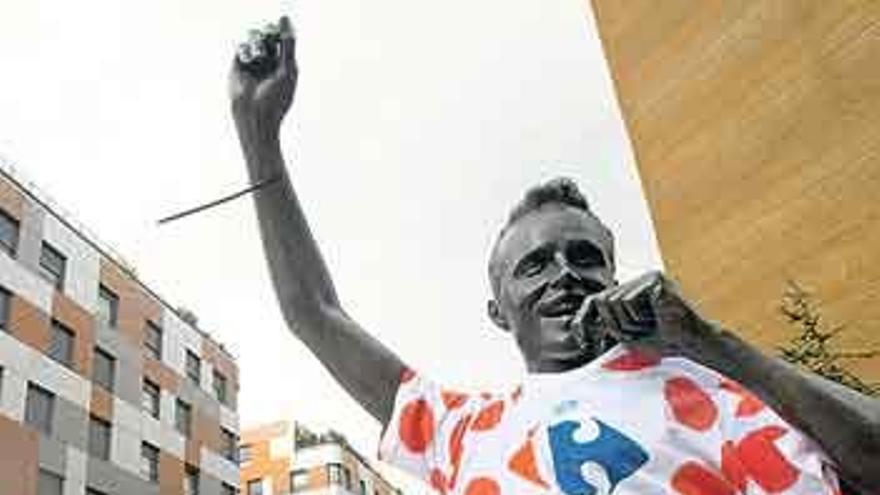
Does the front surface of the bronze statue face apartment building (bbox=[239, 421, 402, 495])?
no

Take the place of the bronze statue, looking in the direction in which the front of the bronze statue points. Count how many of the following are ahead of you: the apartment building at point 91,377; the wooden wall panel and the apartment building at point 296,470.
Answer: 0

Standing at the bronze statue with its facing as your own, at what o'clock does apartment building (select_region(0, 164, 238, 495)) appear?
The apartment building is roughly at 5 o'clock from the bronze statue.

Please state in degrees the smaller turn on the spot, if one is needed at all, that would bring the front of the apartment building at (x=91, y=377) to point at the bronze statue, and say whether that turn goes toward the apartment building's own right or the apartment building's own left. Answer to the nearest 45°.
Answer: approximately 45° to the apartment building's own right

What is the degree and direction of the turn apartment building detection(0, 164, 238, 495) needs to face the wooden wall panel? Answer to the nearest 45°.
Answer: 0° — it already faces it

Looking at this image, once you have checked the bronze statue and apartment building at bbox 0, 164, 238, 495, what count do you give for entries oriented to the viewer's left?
0

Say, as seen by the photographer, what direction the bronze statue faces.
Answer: facing the viewer

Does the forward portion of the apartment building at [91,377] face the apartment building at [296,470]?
no

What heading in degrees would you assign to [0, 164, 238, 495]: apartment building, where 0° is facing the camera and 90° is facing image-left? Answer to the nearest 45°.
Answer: approximately 315°

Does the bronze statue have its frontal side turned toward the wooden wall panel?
no

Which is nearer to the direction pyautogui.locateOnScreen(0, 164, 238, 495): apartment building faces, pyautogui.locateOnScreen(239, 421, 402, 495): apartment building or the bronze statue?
the bronze statue
